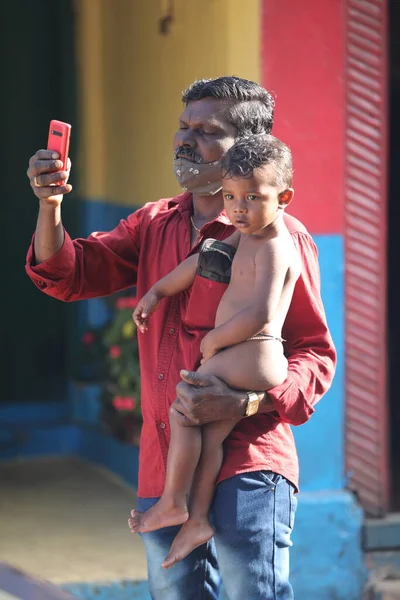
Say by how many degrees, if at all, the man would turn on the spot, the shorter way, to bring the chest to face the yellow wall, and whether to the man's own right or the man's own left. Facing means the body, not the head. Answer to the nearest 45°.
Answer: approximately 135° to the man's own right

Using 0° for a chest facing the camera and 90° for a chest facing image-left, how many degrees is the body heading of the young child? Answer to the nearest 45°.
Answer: approximately 45°

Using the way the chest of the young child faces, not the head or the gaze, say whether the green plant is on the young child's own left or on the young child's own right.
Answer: on the young child's own right

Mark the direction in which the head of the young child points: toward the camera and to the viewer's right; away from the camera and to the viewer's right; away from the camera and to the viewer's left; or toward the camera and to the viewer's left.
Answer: toward the camera and to the viewer's left

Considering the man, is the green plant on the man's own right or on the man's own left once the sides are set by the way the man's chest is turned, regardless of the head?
on the man's own right

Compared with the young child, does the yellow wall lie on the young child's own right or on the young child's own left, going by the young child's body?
on the young child's own right

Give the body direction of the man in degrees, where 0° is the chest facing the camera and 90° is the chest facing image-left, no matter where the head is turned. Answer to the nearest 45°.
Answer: approximately 45°
